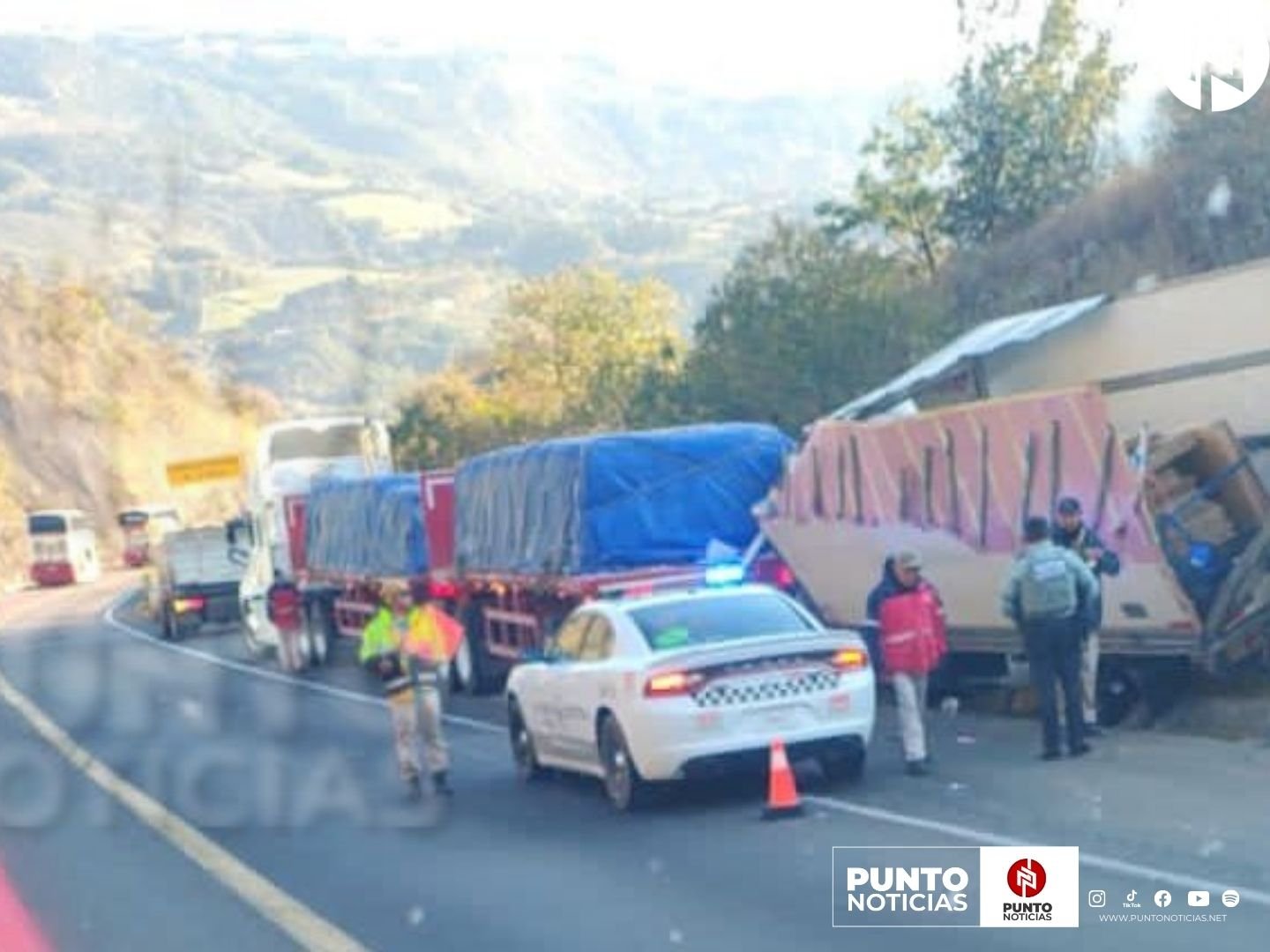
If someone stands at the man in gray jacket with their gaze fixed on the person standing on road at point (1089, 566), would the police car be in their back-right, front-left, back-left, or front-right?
back-left

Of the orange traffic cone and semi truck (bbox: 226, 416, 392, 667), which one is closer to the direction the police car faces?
the semi truck

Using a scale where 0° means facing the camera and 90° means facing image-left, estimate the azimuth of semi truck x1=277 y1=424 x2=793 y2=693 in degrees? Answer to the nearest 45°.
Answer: approximately 135°

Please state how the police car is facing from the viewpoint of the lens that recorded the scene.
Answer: facing away from the viewer and to the left of the viewer

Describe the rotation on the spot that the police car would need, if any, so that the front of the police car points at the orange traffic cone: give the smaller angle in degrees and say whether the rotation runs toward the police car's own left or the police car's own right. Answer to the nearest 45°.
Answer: approximately 180°

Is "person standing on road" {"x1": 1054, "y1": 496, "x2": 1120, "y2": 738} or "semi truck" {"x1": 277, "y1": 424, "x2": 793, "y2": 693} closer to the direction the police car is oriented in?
the semi truck

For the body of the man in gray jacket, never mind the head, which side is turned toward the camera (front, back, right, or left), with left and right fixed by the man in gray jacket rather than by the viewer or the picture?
back

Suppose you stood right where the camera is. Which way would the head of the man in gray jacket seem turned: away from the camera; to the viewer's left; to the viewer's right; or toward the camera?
away from the camera
